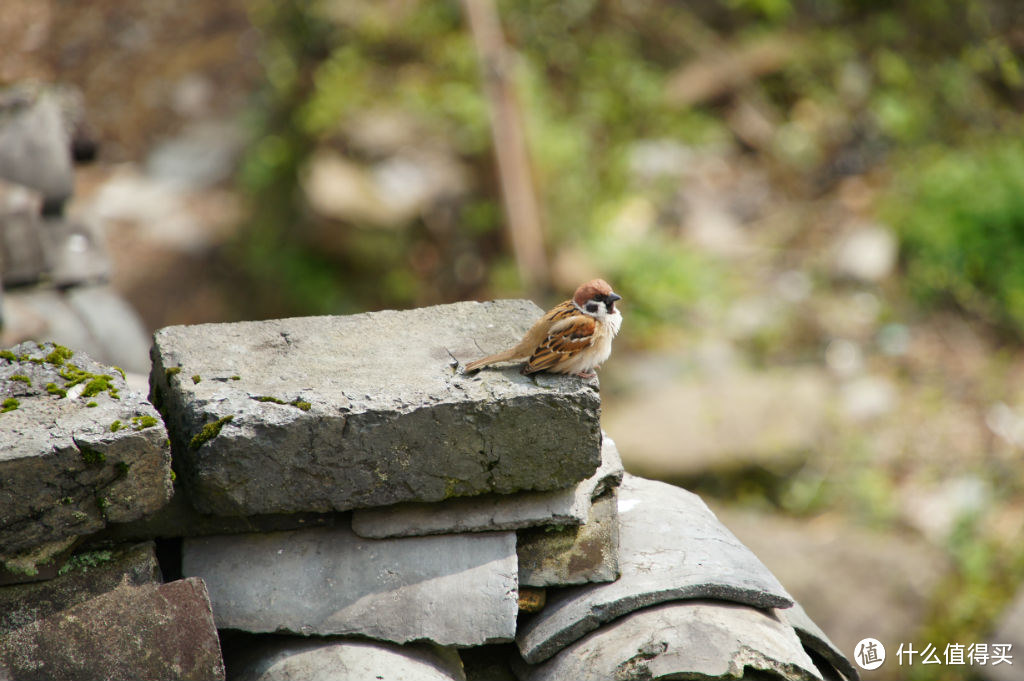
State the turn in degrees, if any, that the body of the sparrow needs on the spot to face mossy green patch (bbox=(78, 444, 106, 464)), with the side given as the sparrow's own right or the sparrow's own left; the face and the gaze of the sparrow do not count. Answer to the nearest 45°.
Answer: approximately 135° to the sparrow's own right

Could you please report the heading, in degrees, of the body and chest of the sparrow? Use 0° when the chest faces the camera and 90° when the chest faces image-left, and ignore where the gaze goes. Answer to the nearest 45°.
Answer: approximately 270°

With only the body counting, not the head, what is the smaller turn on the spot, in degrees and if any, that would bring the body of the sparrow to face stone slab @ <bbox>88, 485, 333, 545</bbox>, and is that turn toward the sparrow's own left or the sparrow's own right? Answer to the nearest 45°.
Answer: approximately 180°

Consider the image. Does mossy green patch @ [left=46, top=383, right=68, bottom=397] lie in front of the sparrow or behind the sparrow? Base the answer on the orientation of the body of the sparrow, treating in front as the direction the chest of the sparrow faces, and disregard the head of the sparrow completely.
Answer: behind

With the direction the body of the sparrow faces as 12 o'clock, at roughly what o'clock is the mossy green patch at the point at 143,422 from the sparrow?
The mossy green patch is roughly at 5 o'clock from the sparrow.

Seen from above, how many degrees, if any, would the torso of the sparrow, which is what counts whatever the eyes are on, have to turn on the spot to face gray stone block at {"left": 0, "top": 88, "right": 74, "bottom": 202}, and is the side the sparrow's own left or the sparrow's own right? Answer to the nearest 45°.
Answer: approximately 135° to the sparrow's own left

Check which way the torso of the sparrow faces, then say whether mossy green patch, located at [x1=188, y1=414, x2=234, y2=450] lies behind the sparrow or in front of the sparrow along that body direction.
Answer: behind
